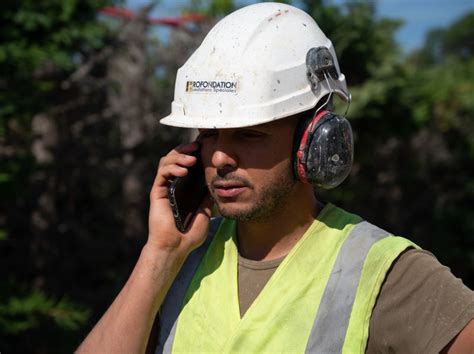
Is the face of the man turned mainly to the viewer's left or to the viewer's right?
to the viewer's left

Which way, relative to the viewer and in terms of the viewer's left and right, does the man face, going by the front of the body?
facing the viewer and to the left of the viewer
